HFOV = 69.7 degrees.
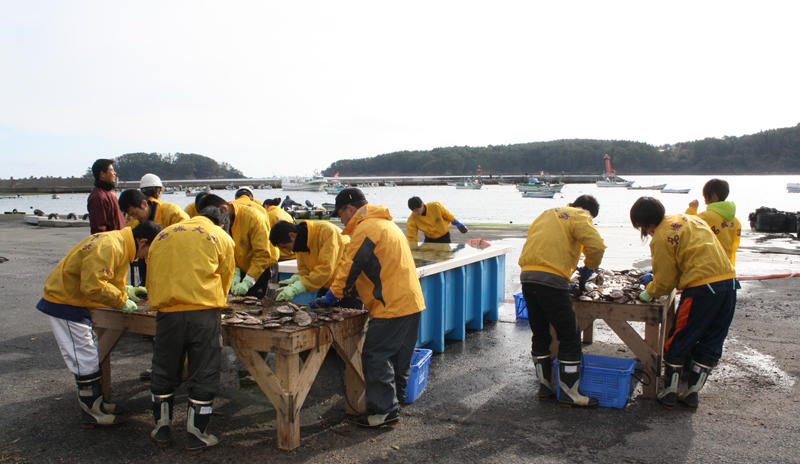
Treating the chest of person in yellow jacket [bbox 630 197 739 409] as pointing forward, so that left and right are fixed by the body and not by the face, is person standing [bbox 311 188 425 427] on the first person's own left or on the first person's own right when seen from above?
on the first person's own left

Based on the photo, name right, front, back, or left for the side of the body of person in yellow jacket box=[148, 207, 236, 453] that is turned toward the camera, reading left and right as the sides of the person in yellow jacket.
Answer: back

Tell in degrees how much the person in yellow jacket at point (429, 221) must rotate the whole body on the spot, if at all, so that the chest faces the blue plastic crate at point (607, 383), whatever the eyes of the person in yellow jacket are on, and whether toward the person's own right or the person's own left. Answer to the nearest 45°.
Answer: approximately 45° to the person's own left

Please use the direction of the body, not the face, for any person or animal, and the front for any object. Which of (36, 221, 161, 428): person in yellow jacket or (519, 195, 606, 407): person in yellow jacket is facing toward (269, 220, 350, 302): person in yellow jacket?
(36, 221, 161, 428): person in yellow jacket

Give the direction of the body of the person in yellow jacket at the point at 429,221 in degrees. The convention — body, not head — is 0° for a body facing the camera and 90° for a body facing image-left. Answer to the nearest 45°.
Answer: approximately 45°

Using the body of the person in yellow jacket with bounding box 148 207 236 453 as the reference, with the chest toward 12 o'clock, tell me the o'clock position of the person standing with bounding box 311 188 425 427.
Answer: The person standing is roughly at 3 o'clock from the person in yellow jacket.

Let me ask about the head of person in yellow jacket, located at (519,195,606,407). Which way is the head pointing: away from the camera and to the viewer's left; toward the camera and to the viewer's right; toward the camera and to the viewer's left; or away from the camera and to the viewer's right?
away from the camera and to the viewer's right

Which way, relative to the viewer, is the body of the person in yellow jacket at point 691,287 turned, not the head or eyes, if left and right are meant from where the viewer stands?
facing away from the viewer and to the left of the viewer

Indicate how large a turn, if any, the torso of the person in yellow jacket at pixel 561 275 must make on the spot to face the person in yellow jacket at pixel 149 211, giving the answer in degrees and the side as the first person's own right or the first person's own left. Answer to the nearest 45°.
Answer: approximately 135° to the first person's own left

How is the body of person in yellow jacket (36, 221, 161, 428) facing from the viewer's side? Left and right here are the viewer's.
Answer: facing to the right of the viewer
